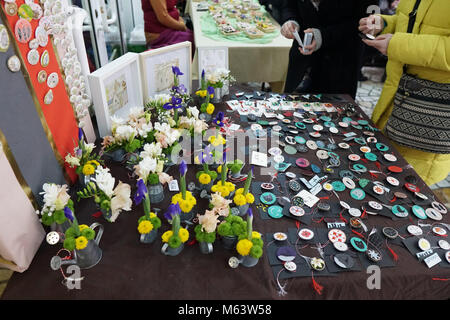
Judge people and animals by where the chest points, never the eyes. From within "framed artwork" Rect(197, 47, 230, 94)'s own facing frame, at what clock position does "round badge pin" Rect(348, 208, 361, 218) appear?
The round badge pin is roughly at 11 o'clock from the framed artwork.

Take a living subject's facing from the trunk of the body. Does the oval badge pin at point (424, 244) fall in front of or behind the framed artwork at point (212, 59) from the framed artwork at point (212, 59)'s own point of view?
in front

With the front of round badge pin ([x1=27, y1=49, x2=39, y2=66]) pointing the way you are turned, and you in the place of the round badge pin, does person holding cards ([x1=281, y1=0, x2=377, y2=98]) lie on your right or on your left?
on your left

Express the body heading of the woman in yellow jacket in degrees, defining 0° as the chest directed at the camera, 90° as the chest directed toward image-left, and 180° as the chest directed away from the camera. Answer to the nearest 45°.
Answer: approximately 45°

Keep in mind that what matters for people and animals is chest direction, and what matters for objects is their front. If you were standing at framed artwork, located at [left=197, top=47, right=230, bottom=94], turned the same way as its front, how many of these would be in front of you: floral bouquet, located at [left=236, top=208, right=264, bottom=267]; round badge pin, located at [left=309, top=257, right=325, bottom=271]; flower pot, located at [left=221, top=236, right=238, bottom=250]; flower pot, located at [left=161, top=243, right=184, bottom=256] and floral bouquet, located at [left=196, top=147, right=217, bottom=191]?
5

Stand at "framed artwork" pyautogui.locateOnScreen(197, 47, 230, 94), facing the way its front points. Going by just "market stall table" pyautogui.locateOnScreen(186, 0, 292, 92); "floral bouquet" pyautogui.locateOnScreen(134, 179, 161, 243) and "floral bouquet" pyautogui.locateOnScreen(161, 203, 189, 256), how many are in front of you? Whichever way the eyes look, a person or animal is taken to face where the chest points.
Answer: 2

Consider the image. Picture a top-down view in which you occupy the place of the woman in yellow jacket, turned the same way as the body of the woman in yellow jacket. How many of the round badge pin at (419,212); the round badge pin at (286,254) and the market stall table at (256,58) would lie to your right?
1

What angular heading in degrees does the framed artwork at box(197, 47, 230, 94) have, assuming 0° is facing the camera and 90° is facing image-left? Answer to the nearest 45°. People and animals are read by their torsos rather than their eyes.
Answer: approximately 0°

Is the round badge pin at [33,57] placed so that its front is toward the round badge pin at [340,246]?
yes

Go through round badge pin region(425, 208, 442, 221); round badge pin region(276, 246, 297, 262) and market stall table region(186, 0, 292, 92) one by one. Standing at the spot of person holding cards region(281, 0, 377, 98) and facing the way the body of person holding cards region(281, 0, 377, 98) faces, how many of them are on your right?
1

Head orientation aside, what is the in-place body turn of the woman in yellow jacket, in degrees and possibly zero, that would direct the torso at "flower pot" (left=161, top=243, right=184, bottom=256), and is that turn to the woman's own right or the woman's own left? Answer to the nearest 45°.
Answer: approximately 45° to the woman's own left

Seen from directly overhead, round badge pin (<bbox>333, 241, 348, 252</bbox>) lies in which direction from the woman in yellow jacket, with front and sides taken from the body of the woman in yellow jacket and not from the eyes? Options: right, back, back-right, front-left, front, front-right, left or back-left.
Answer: front-left

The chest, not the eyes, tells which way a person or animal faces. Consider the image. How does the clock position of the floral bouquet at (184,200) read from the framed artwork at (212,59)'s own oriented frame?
The floral bouquet is roughly at 12 o'clock from the framed artwork.
